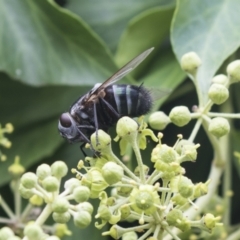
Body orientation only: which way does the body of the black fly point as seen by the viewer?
to the viewer's left
